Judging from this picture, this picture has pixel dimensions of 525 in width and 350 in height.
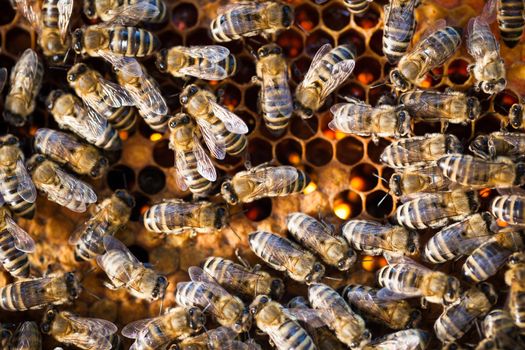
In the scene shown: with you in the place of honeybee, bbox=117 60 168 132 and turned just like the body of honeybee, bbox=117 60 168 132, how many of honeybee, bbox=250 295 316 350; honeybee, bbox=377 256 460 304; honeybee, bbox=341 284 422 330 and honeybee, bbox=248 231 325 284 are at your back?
4

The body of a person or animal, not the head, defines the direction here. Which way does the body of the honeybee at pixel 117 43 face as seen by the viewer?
to the viewer's left

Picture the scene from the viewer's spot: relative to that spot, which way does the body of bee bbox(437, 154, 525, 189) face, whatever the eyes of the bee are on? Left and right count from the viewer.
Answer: facing to the right of the viewer

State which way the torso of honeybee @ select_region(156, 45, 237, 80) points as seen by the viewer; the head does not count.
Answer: to the viewer's left

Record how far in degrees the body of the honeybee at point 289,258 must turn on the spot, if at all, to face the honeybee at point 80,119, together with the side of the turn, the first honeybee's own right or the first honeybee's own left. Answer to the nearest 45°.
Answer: approximately 135° to the first honeybee's own right

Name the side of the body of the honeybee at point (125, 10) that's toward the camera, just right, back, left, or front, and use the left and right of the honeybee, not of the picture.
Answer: left

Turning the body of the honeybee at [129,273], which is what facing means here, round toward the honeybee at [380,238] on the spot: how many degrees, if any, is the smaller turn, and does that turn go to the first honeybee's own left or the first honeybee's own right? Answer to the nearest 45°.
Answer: approximately 45° to the first honeybee's own left

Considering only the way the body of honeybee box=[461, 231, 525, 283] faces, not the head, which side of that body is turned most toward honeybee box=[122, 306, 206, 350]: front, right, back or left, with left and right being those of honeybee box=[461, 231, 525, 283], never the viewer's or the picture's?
back

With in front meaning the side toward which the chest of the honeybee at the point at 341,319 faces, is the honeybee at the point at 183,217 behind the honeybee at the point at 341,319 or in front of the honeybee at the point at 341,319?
behind

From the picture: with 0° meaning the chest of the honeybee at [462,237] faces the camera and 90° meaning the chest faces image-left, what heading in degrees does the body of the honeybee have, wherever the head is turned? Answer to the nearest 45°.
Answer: approximately 225°
